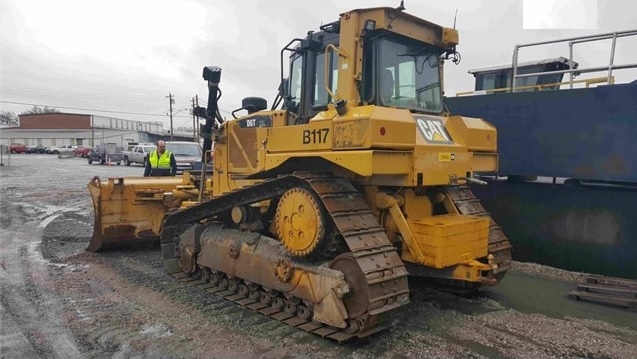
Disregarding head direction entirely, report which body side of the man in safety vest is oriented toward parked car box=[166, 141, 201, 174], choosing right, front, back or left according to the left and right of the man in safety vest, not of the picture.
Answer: back

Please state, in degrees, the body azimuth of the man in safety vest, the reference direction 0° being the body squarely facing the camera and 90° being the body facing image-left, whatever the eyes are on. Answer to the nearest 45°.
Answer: approximately 0°

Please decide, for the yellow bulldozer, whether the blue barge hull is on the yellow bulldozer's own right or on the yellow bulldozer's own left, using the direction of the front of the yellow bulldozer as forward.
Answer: on the yellow bulldozer's own right

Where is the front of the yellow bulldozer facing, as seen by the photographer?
facing away from the viewer and to the left of the viewer

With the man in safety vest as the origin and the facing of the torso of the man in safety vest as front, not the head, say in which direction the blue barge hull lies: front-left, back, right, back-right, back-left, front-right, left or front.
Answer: front-left

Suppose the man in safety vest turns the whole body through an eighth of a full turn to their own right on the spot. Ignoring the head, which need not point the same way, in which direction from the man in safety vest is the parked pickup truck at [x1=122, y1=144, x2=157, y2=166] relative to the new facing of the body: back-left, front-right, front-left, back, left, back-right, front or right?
back-right

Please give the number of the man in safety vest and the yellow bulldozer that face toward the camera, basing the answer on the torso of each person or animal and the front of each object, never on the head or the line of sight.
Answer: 1
